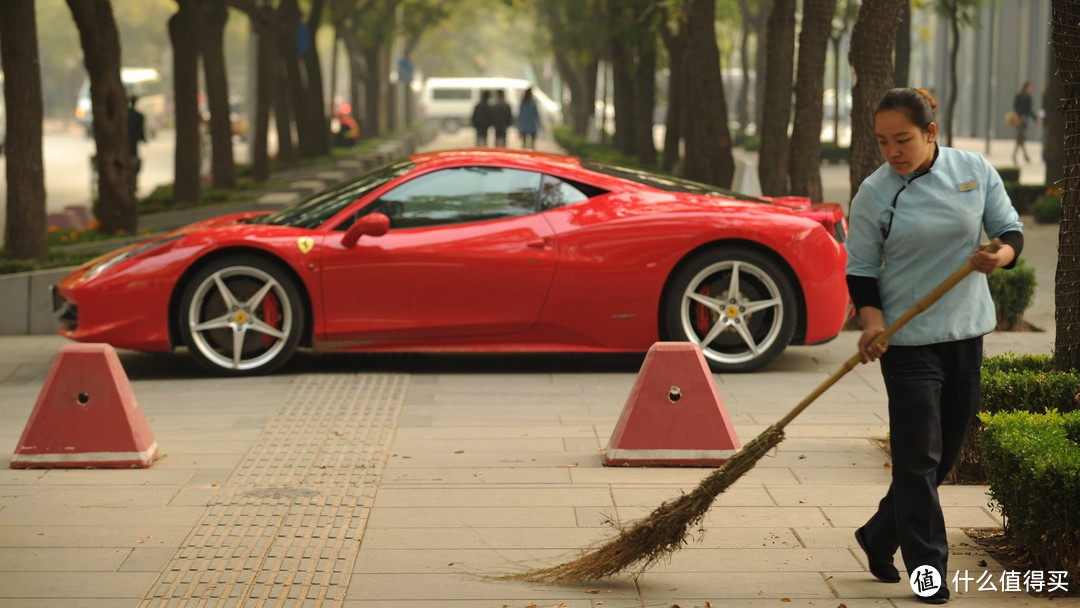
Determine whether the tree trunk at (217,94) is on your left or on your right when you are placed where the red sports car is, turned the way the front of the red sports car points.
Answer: on your right

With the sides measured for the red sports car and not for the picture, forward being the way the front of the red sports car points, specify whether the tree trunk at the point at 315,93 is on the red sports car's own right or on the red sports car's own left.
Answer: on the red sports car's own right

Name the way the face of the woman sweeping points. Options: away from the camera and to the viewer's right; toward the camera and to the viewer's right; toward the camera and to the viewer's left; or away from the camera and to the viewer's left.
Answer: toward the camera and to the viewer's left

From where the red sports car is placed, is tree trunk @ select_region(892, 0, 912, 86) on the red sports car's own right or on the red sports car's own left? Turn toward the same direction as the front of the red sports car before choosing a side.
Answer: on the red sports car's own right

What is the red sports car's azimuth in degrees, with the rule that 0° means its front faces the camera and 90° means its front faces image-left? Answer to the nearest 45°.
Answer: approximately 90°

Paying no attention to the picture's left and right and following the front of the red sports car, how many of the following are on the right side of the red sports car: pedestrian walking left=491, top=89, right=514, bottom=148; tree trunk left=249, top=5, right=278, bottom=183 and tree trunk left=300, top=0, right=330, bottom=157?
3
